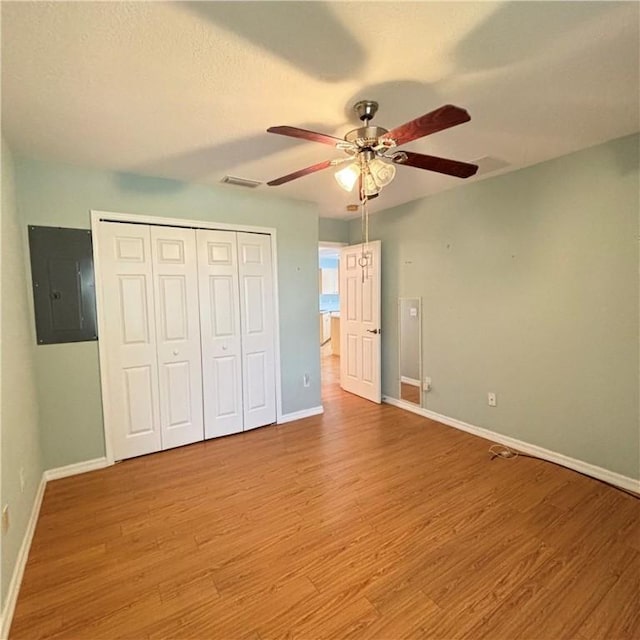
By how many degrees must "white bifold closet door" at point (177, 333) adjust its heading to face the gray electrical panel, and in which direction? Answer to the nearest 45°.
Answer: approximately 90° to its right

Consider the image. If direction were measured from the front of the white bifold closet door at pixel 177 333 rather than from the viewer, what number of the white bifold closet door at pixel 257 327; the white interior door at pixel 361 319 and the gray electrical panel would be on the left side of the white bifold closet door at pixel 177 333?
2

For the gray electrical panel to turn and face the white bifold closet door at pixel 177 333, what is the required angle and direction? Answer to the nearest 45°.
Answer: approximately 90° to its left

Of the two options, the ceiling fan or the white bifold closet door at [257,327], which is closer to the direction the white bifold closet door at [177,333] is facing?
the ceiling fan

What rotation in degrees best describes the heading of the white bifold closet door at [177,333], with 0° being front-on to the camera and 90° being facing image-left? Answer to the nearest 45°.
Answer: approximately 0°

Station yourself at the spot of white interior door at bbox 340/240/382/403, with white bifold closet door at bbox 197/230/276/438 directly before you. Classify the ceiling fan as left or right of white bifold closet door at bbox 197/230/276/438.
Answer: left

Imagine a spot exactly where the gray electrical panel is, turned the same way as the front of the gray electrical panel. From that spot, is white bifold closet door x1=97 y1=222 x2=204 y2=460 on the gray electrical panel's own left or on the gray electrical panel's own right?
on the gray electrical panel's own left

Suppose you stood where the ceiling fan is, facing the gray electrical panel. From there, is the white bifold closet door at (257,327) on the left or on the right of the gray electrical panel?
right

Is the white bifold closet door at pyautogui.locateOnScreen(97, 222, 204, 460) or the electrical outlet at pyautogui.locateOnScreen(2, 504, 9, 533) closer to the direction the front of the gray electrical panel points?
the electrical outlet

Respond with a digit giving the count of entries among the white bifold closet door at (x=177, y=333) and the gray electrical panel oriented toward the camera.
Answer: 2

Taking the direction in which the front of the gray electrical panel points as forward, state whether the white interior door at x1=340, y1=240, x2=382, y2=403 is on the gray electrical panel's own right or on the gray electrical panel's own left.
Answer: on the gray electrical panel's own left

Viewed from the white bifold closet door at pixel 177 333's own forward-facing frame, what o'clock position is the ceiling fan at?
The ceiling fan is roughly at 11 o'clock from the white bifold closet door.
